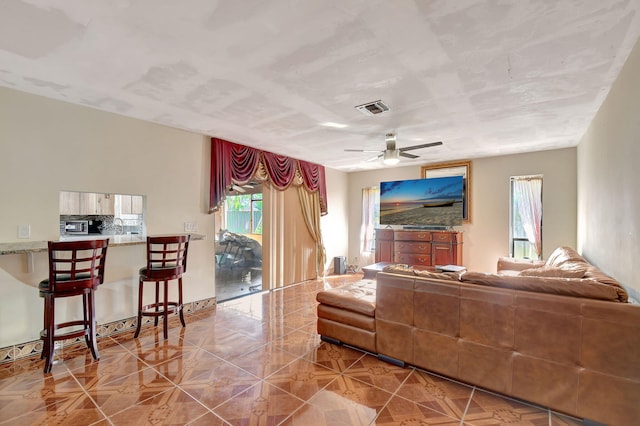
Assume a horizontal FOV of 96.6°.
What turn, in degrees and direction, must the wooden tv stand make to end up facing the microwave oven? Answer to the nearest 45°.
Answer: approximately 45° to its right

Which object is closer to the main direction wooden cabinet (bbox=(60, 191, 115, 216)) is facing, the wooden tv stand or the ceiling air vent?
the ceiling air vent

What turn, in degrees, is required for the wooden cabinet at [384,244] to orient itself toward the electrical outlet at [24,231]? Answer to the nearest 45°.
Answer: approximately 45° to its right

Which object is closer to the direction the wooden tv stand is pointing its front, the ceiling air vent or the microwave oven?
the ceiling air vent

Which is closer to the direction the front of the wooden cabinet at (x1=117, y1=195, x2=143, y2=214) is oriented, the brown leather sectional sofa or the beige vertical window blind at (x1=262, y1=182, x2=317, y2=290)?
the brown leather sectional sofa

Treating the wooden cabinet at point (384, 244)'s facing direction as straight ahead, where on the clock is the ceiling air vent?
The ceiling air vent is roughly at 12 o'clock from the wooden cabinet.

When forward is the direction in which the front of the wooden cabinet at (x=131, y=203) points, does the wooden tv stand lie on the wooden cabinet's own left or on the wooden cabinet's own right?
on the wooden cabinet's own left
